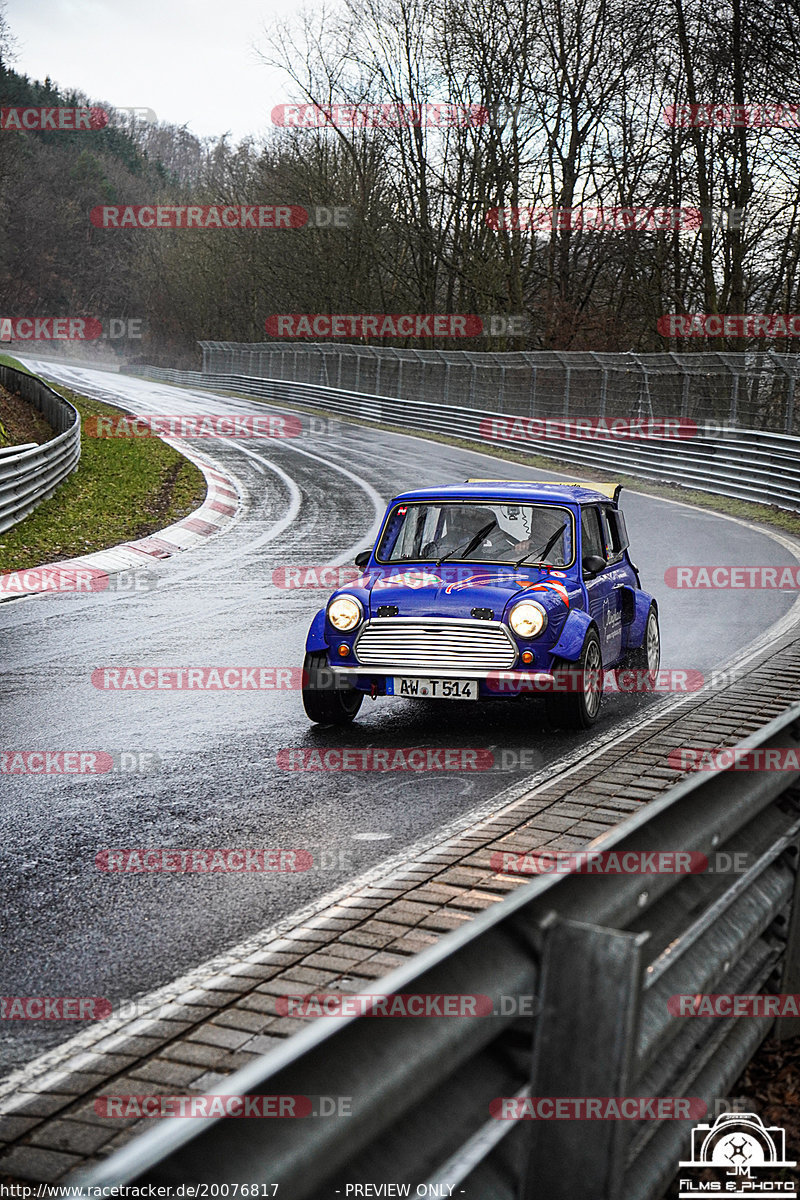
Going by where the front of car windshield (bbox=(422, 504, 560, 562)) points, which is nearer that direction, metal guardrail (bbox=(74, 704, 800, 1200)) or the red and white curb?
the metal guardrail

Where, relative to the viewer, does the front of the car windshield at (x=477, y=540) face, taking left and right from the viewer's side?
facing the viewer

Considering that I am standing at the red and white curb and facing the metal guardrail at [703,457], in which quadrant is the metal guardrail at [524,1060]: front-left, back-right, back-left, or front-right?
back-right

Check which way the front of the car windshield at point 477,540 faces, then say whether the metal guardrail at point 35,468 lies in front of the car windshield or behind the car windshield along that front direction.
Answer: behind

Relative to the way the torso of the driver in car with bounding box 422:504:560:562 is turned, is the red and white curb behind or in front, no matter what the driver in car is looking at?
behind

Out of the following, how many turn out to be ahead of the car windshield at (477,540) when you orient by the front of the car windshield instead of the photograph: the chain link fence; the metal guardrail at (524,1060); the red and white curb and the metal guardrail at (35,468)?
1

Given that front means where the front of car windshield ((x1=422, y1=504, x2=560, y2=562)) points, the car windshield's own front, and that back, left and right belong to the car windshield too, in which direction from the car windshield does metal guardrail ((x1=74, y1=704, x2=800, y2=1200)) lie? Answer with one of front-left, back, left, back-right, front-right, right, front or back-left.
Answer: front

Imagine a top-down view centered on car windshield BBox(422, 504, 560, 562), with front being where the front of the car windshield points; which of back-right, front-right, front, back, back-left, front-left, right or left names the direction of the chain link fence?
back
